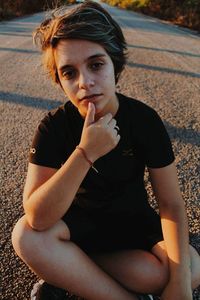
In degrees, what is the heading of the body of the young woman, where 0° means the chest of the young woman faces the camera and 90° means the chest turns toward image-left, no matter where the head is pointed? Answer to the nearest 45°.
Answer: approximately 0°
